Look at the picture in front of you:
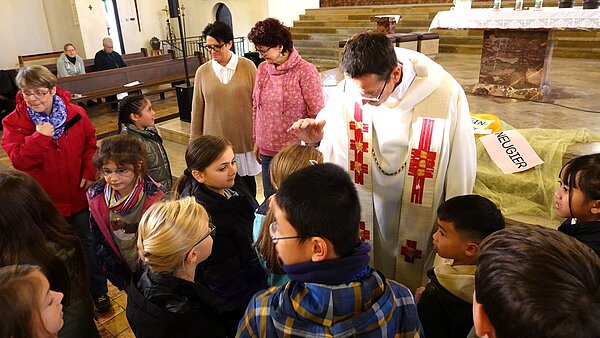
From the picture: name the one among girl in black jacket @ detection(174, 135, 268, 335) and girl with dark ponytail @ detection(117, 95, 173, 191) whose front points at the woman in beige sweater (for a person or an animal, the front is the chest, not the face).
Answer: the girl with dark ponytail

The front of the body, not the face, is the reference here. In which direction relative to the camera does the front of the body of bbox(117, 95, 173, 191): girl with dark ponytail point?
to the viewer's right

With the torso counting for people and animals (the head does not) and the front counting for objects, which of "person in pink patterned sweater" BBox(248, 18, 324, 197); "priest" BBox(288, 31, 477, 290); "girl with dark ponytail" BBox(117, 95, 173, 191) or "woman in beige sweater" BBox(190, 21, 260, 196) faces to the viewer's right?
the girl with dark ponytail

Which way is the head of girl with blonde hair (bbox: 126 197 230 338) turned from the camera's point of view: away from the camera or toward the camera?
away from the camera

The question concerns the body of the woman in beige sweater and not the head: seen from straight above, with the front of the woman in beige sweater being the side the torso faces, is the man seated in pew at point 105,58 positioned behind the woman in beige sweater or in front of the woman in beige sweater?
behind

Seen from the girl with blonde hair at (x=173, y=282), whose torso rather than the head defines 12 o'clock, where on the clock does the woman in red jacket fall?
The woman in red jacket is roughly at 10 o'clock from the girl with blonde hair.

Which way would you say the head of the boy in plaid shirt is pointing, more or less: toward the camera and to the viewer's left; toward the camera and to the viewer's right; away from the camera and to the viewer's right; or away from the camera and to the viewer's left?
away from the camera and to the viewer's left

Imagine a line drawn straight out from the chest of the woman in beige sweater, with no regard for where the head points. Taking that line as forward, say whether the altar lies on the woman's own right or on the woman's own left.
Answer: on the woman's own left
